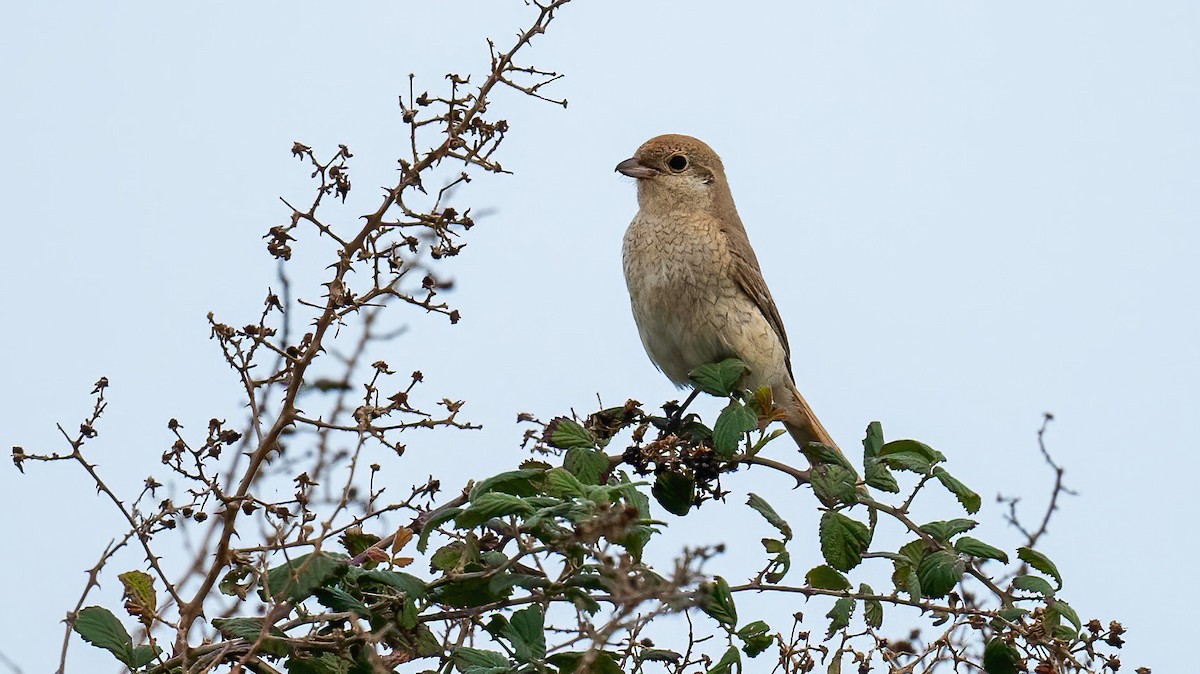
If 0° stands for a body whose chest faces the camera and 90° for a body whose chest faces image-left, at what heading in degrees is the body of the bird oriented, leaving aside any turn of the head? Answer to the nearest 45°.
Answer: approximately 45°
